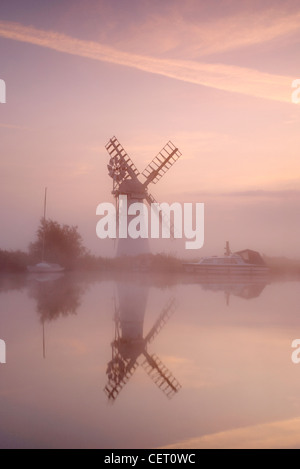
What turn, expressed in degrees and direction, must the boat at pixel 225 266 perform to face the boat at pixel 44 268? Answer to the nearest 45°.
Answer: approximately 45° to its left

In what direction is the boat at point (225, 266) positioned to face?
to the viewer's left
